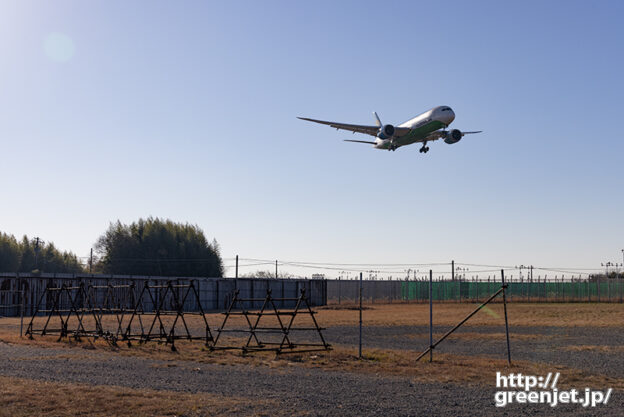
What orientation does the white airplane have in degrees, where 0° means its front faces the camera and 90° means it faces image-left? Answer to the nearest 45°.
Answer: approximately 315°
